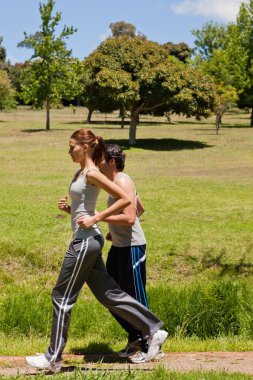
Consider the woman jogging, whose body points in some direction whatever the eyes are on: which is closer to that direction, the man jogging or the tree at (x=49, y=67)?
the tree

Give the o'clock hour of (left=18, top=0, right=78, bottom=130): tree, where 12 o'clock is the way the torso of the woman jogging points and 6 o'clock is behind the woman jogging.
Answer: The tree is roughly at 3 o'clock from the woman jogging.

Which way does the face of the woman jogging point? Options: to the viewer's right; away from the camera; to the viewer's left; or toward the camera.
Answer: to the viewer's left

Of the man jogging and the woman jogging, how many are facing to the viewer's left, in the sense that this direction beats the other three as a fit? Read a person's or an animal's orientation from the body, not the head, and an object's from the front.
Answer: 2

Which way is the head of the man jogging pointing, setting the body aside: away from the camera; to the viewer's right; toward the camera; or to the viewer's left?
to the viewer's left

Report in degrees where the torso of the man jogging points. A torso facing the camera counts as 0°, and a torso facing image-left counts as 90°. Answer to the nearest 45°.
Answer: approximately 90°

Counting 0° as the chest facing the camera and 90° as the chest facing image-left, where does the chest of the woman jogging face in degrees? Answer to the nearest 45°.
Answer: approximately 90°

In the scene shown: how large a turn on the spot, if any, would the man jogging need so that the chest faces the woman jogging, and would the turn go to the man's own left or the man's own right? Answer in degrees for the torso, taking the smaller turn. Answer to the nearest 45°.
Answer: approximately 45° to the man's own left

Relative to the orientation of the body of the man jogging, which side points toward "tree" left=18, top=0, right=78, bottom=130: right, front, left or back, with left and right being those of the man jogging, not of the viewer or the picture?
right
